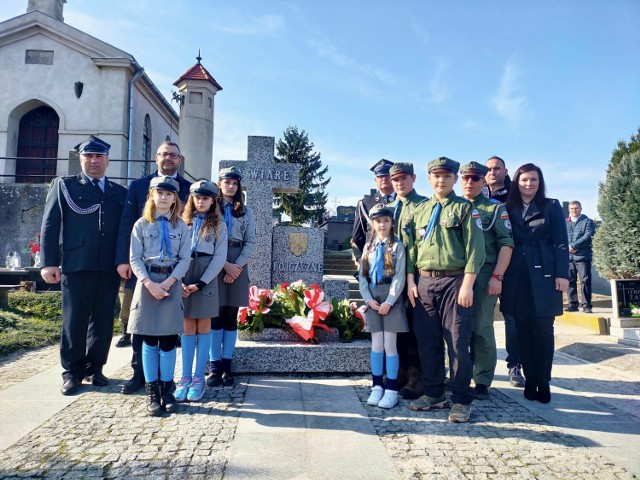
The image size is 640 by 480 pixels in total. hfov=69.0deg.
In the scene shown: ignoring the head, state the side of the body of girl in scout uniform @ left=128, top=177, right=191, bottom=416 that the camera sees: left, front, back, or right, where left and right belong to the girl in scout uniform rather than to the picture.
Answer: front

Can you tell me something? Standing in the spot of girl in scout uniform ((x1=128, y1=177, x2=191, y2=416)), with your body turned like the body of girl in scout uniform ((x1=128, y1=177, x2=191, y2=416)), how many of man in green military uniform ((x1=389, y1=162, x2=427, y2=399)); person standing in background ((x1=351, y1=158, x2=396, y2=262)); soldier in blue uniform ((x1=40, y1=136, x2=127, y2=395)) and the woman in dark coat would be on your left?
3

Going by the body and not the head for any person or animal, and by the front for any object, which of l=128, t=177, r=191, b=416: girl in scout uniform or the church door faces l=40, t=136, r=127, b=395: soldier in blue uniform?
the church door

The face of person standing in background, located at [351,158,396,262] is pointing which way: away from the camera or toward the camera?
toward the camera

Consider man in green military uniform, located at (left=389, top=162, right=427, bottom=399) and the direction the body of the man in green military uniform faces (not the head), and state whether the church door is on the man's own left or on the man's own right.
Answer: on the man's own right

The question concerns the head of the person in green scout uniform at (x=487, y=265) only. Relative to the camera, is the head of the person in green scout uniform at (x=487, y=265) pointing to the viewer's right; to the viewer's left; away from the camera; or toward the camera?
toward the camera

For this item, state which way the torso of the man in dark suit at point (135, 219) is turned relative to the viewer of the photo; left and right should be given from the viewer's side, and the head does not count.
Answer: facing the viewer

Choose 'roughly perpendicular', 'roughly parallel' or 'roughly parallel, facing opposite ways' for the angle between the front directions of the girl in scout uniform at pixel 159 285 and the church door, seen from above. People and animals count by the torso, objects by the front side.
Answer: roughly parallel

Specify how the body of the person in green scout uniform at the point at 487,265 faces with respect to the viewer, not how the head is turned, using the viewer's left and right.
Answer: facing the viewer and to the left of the viewer

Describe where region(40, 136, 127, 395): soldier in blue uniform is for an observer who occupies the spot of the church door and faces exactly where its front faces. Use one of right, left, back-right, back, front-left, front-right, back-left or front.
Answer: front

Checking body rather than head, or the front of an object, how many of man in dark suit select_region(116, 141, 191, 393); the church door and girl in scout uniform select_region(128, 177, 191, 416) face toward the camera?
3

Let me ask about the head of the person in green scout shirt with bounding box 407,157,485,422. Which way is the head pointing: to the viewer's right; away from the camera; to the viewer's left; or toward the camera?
toward the camera

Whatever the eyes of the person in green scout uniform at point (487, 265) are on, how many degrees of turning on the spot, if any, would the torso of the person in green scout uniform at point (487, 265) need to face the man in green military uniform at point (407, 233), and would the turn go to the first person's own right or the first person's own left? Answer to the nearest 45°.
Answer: approximately 45° to the first person's own right

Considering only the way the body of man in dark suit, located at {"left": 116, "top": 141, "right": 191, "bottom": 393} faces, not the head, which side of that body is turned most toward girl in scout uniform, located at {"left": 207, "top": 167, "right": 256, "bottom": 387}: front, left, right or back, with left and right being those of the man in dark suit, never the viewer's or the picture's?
left

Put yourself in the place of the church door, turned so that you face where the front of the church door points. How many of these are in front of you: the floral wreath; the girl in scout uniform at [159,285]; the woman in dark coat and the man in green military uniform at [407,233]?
4

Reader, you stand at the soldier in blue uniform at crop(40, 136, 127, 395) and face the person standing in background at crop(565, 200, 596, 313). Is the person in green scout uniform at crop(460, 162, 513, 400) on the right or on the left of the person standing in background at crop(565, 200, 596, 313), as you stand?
right
